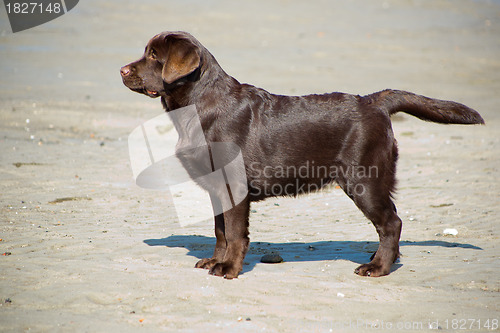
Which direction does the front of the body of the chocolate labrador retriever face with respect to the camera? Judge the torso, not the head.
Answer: to the viewer's left
